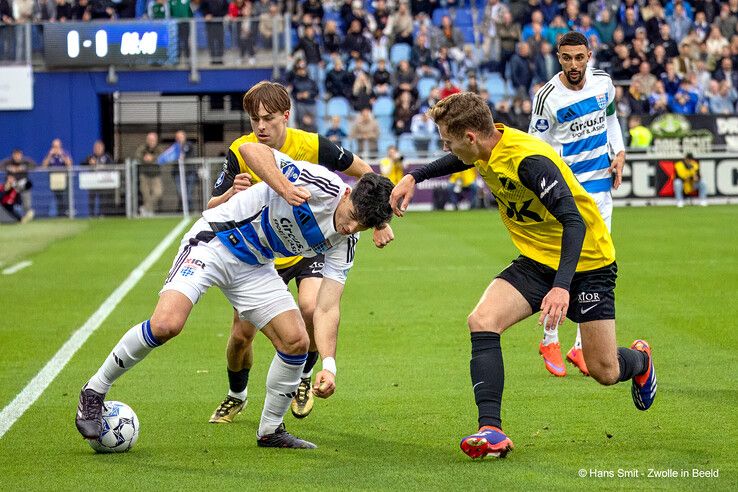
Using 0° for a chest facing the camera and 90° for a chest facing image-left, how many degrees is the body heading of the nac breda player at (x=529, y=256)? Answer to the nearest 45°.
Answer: approximately 45°

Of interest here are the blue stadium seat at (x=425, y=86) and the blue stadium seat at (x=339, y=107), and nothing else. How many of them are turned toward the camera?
2

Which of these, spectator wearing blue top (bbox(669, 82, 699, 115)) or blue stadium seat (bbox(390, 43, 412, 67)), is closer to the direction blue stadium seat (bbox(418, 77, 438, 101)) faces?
the spectator wearing blue top

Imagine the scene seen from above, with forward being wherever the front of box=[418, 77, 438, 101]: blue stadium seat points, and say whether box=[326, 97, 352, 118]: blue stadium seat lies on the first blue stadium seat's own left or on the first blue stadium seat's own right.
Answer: on the first blue stadium seat's own right

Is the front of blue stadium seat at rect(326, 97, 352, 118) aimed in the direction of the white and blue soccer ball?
yes

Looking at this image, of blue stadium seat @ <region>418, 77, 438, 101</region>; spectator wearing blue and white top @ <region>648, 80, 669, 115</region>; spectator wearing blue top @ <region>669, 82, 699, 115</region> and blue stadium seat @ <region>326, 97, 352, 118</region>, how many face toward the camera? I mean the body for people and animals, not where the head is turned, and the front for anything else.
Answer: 4

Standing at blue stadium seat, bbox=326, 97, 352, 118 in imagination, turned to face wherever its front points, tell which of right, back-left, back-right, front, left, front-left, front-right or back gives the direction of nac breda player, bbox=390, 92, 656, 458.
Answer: front

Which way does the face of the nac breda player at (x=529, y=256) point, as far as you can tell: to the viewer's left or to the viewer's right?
to the viewer's left

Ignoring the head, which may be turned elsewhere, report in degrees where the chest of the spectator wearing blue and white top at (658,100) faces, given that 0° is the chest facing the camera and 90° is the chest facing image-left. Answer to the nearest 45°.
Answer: approximately 0°

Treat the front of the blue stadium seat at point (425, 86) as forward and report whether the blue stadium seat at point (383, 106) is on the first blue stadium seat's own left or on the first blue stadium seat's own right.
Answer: on the first blue stadium seat's own right

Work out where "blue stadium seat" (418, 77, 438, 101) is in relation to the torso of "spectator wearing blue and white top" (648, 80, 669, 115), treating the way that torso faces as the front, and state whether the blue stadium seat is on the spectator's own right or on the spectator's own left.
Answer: on the spectator's own right

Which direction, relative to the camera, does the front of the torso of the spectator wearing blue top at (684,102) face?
toward the camera

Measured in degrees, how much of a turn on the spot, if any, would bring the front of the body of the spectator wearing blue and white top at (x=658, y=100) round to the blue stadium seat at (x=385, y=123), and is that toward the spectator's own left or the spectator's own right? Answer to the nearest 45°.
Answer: approximately 90° to the spectator's own right
